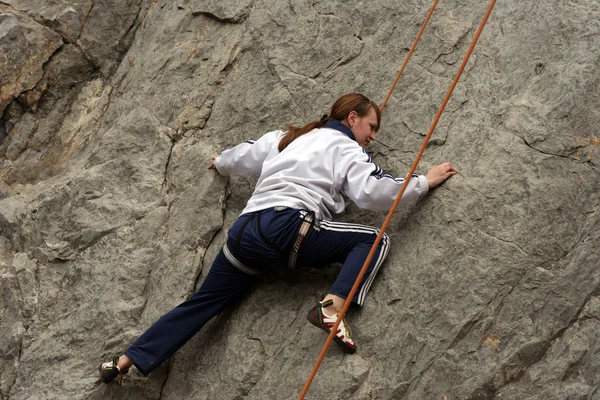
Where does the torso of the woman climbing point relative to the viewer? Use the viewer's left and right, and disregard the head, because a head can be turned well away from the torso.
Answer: facing away from the viewer and to the right of the viewer
